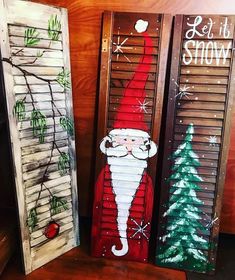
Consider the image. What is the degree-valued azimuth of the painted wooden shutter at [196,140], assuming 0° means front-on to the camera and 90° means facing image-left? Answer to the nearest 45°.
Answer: approximately 0°

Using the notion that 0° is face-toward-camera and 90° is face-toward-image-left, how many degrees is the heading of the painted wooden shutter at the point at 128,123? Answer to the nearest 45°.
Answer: approximately 0°

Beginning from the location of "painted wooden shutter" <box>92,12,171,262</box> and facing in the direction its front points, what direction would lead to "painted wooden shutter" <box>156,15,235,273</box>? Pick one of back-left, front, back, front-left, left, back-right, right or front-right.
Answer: left

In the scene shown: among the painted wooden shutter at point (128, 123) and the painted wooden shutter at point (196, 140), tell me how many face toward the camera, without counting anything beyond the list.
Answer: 2

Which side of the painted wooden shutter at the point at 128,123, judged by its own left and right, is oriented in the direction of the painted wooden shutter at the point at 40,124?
right

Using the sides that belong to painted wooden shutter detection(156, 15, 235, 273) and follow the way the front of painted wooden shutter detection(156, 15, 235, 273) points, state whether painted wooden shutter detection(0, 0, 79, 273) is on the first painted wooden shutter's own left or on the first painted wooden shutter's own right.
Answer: on the first painted wooden shutter's own right

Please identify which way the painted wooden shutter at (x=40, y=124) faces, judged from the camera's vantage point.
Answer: facing the viewer and to the right of the viewer
